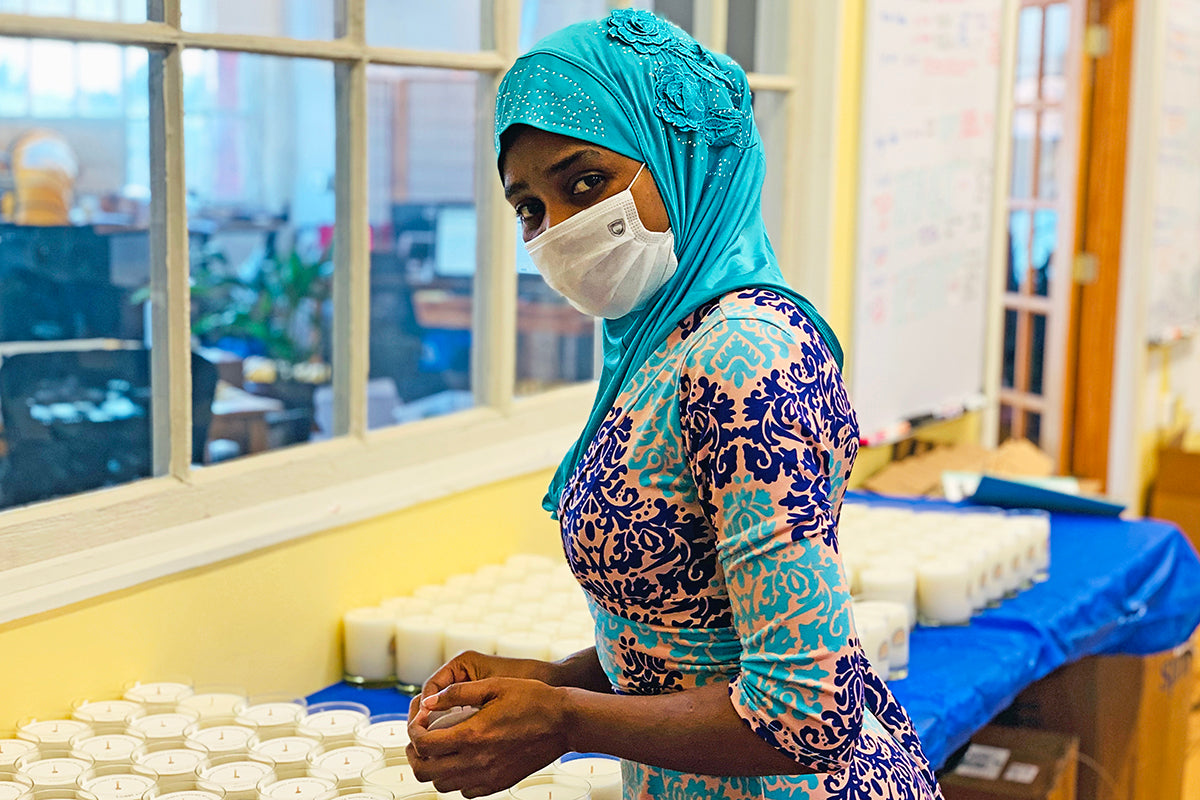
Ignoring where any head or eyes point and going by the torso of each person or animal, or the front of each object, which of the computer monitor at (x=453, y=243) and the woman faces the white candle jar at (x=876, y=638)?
the computer monitor

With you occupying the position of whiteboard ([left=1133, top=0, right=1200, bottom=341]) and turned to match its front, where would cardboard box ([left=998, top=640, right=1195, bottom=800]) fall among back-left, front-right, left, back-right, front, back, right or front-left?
front-right

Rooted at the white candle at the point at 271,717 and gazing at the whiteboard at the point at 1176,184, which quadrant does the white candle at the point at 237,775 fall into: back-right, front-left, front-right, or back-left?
back-right

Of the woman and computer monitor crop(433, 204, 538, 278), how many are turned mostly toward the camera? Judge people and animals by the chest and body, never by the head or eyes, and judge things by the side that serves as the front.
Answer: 1

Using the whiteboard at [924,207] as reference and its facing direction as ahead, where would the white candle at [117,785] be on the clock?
The white candle is roughly at 2 o'clock from the whiteboard.

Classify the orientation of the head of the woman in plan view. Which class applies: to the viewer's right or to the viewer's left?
to the viewer's left

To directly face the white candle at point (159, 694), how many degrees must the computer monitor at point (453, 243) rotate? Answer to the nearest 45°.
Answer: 0° — it already faces it

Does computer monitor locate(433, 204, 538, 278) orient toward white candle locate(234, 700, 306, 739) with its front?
yes

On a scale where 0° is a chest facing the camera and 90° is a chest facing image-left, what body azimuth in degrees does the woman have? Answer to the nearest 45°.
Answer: approximately 90°
